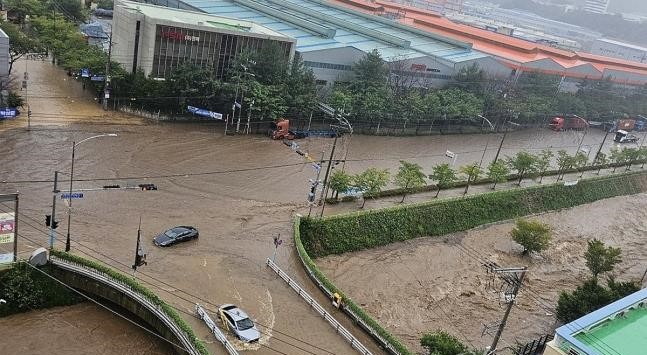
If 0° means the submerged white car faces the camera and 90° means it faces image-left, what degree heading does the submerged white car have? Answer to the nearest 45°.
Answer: approximately 315°

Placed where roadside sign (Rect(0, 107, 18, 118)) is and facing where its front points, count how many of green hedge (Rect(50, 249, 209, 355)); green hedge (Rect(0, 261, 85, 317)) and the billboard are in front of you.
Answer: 3

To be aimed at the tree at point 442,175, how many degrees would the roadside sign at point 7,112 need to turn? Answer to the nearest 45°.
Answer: approximately 90° to its left

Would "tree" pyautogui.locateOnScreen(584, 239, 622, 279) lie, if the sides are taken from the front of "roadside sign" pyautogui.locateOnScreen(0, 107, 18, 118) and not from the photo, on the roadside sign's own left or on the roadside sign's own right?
on the roadside sign's own left

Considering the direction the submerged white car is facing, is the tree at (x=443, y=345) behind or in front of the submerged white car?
in front

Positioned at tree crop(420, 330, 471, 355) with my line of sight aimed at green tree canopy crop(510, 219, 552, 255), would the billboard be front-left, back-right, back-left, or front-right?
back-left

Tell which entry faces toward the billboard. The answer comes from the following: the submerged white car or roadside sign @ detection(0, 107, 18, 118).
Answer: the roadside sign

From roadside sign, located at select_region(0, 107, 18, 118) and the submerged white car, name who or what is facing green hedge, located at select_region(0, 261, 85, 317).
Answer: the roadside sign

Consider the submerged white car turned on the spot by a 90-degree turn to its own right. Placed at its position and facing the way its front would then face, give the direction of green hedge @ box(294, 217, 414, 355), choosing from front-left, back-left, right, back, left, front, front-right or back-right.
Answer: back

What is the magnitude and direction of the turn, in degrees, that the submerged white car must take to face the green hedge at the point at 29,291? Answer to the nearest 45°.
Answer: approximately 135° to its right

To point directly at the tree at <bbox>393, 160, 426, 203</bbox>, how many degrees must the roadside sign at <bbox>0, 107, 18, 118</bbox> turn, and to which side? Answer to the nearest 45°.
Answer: approximately 45° to its left

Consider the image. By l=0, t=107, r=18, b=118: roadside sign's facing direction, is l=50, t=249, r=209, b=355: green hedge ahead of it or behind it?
ahead

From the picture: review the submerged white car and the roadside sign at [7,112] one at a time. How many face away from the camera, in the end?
0

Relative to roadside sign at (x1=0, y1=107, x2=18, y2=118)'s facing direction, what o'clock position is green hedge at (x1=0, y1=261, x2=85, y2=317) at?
The green hedge is roughly at 12 o'clock from the roadside sign.

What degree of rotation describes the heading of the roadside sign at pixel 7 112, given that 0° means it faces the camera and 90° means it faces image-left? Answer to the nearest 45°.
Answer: approximately 0°

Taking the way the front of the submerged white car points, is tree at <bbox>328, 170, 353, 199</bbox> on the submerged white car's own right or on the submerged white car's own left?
on the submerged white car's own left
